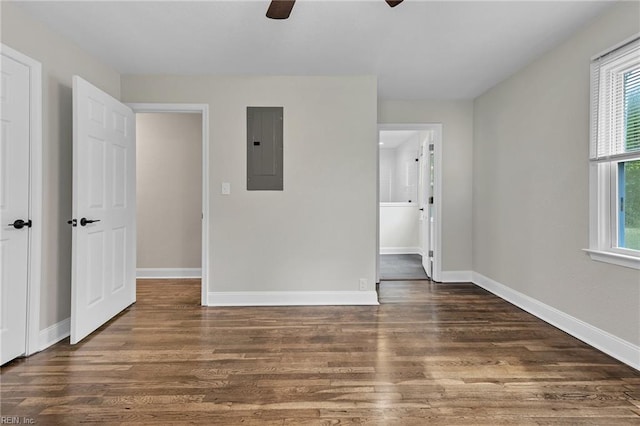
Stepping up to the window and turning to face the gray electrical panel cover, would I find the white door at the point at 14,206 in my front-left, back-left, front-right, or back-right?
front-left

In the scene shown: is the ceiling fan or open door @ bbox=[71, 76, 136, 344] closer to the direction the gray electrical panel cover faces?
the ceiling fan

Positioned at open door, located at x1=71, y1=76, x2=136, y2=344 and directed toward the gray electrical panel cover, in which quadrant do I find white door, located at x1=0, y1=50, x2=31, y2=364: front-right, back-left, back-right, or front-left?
back-right

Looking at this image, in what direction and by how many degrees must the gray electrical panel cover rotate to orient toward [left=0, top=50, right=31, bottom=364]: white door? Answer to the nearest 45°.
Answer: approximately 45° to its right

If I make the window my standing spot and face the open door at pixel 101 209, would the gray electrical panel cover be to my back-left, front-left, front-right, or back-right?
front-right

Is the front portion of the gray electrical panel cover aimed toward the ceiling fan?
yes

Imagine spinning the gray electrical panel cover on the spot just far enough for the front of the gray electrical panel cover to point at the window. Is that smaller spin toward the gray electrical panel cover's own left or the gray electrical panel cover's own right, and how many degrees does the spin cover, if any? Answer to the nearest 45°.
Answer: approximately 45° to the gray electrical panel cover's own left

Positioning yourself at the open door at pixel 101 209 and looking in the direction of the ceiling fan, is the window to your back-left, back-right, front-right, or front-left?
front-left

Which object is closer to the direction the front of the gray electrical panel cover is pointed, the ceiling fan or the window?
the ceiling fan

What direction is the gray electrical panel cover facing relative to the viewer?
toward the camera
